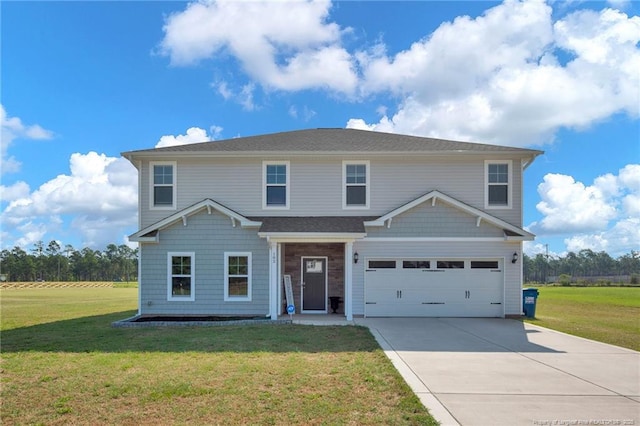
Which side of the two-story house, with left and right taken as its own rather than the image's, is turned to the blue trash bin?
left

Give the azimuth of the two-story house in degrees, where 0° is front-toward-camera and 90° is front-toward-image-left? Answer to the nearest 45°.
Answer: approximately 0°
